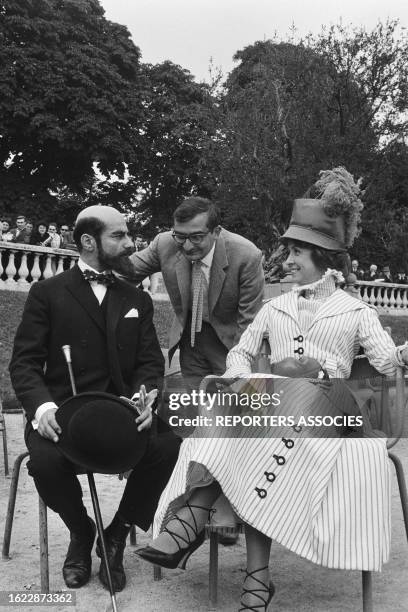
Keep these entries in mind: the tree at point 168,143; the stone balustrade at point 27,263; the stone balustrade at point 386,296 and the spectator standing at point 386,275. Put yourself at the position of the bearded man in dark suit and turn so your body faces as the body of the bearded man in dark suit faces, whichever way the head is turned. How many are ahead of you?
0

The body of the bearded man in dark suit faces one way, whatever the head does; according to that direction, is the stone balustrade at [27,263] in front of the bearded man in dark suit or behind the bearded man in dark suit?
behind

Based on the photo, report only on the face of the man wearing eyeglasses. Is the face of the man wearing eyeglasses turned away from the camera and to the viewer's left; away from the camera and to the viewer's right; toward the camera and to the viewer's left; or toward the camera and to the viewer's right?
toward the camera and to the viewer's left

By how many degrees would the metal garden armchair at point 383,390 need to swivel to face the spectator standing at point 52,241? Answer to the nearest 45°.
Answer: approximately 135° to its right

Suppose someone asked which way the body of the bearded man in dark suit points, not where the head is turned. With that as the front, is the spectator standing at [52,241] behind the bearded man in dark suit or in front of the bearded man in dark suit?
behind

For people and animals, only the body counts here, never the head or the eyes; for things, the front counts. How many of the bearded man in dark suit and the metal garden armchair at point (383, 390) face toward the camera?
2

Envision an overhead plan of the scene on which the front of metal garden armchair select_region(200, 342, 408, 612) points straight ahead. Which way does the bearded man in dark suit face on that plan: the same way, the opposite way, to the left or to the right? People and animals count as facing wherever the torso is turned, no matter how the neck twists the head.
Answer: the same way

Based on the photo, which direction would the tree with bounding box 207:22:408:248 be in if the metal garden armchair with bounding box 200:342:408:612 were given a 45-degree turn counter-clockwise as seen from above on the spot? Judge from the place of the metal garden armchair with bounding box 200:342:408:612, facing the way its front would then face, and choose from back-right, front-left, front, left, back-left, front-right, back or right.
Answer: back-left

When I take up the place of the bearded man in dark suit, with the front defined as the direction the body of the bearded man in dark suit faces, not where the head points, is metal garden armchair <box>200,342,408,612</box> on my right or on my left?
on my left

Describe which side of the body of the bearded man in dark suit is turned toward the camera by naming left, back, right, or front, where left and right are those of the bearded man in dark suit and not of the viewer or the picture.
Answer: front

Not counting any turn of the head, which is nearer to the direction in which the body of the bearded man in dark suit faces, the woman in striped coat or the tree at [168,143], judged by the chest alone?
the woman in striped coat

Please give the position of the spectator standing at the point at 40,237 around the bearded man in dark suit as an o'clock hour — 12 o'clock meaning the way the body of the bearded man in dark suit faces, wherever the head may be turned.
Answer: The spectator standing is roughly at 6 o'clock from the bearded man in dark suit.

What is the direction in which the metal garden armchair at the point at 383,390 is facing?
toward the camera

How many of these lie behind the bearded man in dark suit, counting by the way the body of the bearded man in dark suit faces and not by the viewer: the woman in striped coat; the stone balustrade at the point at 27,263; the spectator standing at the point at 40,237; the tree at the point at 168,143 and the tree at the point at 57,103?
4

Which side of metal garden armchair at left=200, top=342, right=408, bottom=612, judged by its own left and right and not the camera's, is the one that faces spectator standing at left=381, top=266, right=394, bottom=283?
back

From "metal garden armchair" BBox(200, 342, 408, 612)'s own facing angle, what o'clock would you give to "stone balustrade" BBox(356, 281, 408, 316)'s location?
The stone balustrade is roughly at 6 o'clock from the metal garden armchair.
